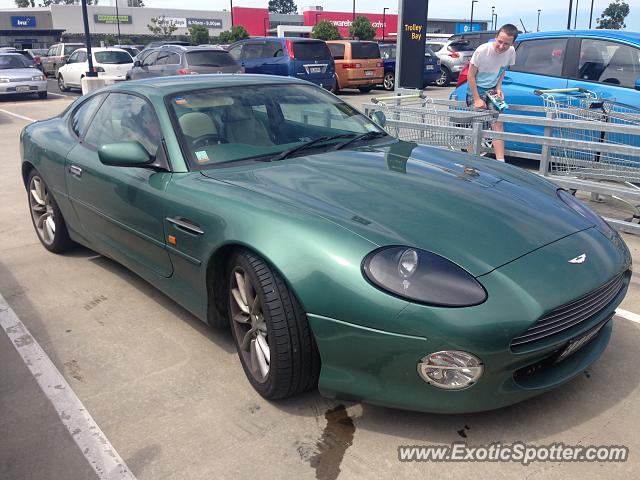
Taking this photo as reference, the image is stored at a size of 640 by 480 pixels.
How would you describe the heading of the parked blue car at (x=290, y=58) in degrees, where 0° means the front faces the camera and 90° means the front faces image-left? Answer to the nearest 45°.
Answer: approximately 135°

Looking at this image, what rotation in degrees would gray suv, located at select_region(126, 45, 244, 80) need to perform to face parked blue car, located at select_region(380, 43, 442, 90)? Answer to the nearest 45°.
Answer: approximately 90° to its right

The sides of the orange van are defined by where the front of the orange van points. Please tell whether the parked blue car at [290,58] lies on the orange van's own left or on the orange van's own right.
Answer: on the orange van's own left

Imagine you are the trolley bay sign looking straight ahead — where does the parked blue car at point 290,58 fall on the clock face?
The parked blue car is roughly at 5 o'clock from the trolley bay sign.
